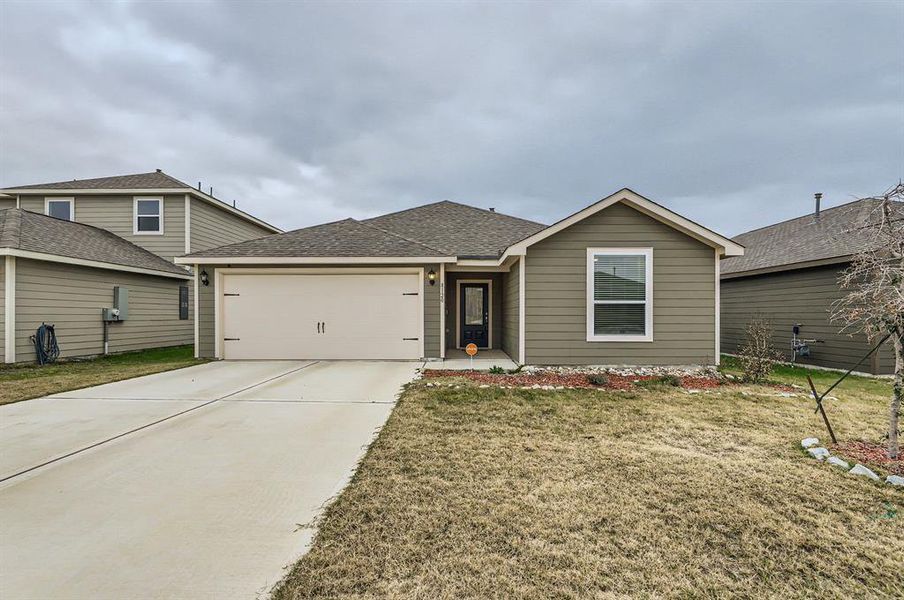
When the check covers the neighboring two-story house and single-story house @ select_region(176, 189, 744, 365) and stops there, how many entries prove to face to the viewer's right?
0

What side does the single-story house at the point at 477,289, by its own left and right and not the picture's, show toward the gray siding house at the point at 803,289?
left

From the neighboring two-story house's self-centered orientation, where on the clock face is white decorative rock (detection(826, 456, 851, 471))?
The white decorative rock is roughly at 10 o'clock from the neighboring two-story house.

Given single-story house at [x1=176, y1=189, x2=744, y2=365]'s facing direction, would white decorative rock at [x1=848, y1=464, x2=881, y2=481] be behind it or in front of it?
in front

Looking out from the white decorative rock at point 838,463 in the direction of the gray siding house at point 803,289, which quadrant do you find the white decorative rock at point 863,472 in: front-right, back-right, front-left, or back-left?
back-right

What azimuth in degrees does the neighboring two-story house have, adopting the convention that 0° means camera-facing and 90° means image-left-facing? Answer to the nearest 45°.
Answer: approximately 45°

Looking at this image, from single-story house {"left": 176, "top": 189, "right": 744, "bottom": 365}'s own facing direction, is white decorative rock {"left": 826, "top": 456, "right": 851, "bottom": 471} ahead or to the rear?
ahead

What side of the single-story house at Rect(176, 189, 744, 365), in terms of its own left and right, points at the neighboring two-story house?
right

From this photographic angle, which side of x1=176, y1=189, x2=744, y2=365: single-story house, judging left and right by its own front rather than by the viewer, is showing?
front

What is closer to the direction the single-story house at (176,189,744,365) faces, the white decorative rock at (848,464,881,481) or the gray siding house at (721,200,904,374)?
the white decorative rock

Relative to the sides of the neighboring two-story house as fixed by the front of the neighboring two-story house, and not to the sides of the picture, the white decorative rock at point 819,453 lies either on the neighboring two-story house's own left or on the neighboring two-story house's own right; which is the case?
on the neighboring two-story house's own left

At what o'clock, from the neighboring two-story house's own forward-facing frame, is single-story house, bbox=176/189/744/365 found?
The single-story house is roughly at 9 o'clock from the neighboring two-story house.

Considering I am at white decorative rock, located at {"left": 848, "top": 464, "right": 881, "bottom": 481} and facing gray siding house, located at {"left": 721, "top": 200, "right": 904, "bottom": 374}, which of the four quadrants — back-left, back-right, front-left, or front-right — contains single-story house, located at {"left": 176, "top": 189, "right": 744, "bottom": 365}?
front-left
